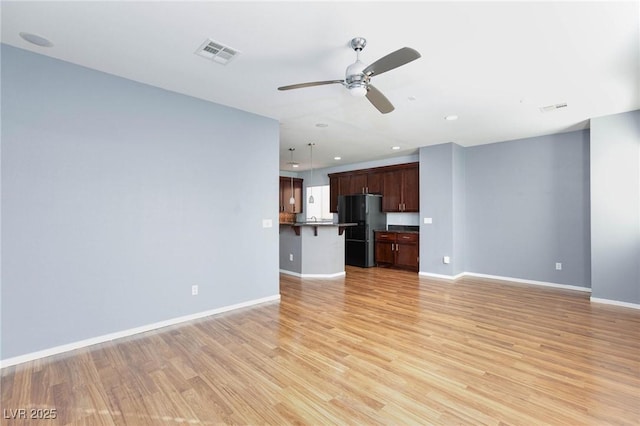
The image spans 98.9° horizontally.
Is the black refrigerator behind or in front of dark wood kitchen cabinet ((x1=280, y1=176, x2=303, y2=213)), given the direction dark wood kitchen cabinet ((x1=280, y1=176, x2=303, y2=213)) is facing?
in front

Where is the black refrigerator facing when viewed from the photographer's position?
facing the viewer and to the left of the viewer

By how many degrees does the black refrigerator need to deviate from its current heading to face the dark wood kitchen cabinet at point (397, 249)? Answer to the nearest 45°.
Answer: approximately 135° to its left

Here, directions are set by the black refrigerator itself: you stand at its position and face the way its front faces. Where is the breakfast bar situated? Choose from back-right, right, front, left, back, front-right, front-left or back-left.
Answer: front

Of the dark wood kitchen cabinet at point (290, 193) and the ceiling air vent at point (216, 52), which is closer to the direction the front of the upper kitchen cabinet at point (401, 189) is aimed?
the ceiling air vent

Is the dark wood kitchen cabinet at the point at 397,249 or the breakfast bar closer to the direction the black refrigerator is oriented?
the breakfast bar

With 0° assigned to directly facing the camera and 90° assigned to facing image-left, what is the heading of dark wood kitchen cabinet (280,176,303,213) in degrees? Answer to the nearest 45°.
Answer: approximately 315°

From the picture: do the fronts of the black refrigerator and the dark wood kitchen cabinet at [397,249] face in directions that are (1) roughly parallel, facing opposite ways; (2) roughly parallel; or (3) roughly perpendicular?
roughly parallel

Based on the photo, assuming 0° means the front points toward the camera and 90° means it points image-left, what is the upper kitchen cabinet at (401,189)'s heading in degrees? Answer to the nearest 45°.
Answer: approximately 45°

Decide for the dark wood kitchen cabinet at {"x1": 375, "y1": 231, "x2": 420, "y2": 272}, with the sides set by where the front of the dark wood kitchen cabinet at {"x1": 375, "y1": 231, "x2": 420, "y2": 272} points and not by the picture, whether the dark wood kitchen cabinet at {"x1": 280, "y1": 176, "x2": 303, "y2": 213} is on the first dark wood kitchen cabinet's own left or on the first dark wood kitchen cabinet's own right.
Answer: on the first dark wood kitchen cabinet's own right
